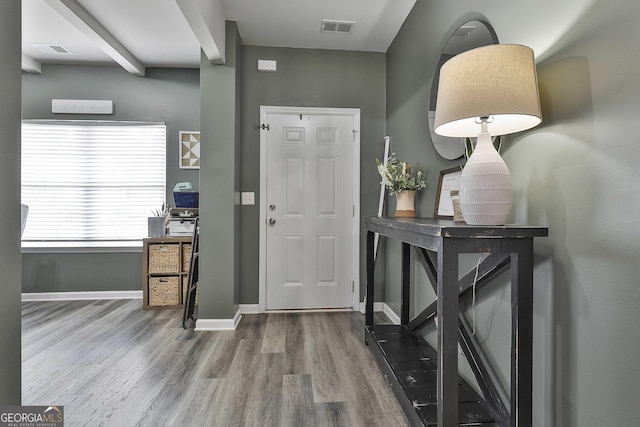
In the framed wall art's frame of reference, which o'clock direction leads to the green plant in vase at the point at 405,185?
The green plant in vase is roughly at 11 o'clock from the framed wall art.

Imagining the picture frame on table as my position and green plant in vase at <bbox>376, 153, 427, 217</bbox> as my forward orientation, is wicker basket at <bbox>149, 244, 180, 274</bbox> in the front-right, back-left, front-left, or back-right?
front-left

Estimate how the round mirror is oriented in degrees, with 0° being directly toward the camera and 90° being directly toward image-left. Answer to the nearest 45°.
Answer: approximately 45°

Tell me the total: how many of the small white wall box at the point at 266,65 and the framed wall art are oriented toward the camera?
2

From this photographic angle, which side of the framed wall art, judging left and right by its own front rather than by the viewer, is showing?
front

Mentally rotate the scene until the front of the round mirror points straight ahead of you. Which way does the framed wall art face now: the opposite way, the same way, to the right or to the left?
to the left

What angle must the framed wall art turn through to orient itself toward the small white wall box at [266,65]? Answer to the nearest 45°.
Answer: approximately 45° to its left

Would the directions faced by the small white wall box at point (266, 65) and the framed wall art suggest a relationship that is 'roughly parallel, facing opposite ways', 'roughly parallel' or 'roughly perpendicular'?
roughly parallel

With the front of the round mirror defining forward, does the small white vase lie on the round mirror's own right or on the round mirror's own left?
on the round mirror's own right
